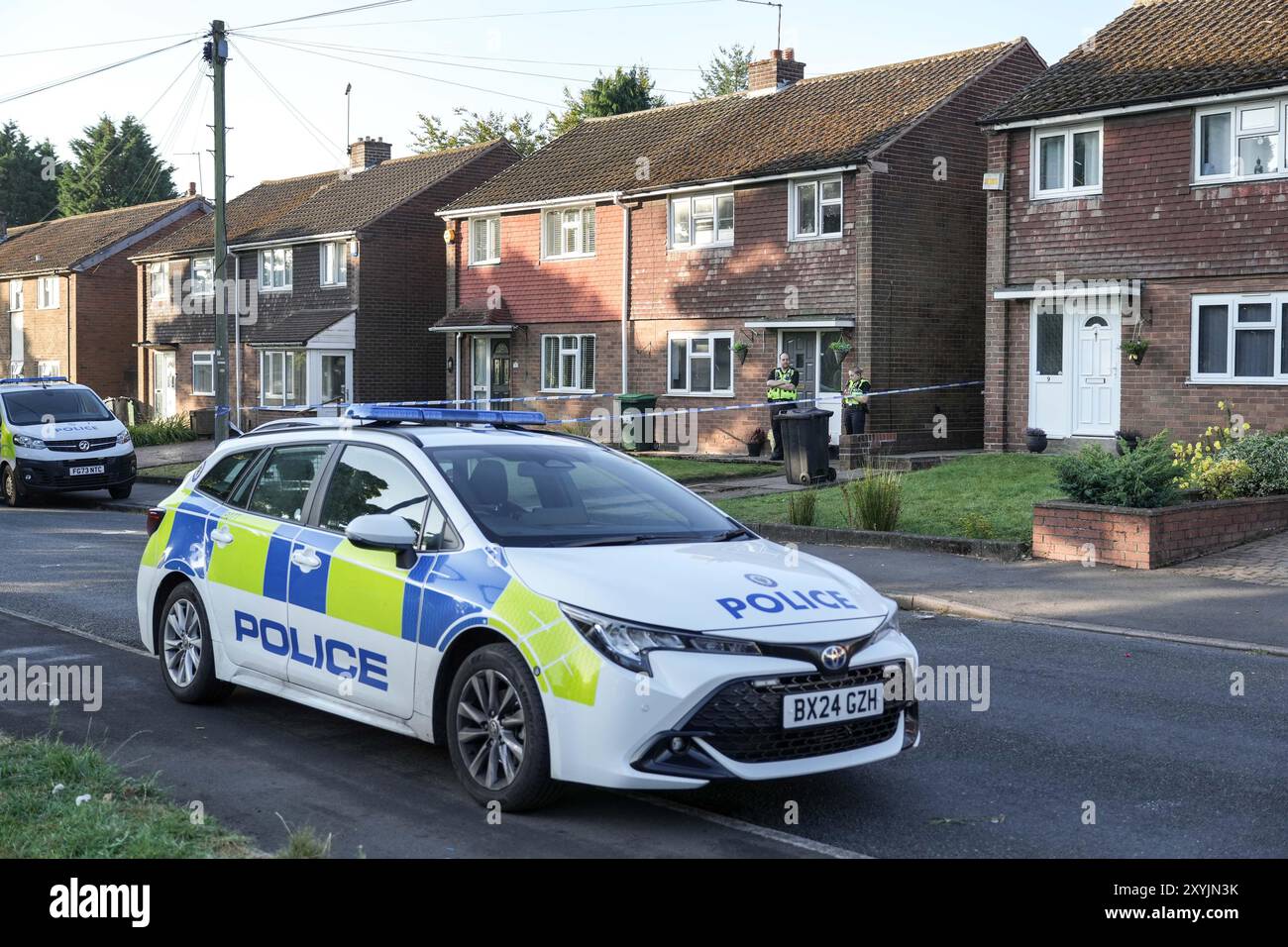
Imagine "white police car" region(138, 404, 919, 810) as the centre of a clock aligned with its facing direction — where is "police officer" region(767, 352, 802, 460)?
The police officer is roughly at 8 o'clock from the white police car.

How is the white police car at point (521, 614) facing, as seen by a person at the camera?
facing the viewer and to the right of the viewer

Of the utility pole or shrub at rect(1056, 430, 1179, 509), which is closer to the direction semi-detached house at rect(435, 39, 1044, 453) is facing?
the utility pole

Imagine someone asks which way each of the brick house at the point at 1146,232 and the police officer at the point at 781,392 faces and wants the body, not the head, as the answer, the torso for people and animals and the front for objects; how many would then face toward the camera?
2

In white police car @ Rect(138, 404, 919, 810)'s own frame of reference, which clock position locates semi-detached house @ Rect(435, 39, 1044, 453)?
The semi-detached house is roughly at 8 o'clock from the white police car.

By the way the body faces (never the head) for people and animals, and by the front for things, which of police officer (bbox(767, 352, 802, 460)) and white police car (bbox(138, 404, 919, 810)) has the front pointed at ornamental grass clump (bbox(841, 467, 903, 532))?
the police officer

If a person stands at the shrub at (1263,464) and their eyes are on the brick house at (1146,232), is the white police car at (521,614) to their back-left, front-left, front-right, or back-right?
back-left

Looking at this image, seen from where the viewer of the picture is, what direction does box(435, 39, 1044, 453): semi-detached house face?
facing the viewer and to the left of the viewer

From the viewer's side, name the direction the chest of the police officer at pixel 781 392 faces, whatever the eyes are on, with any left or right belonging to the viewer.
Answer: facing the viewer

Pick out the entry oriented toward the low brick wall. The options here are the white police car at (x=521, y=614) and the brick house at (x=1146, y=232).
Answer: the brick house

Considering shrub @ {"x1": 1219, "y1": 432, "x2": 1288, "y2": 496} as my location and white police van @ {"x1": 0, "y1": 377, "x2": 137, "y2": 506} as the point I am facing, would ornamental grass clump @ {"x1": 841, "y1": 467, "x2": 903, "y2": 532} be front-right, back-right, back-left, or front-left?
front-left

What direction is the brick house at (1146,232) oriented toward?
toward the camera

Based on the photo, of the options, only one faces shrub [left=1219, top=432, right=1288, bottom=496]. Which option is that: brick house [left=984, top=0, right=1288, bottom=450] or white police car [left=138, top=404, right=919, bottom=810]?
the brick house

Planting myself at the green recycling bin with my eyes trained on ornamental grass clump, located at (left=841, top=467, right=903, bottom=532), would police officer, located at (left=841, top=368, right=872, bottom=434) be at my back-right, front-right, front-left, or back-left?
front-left
